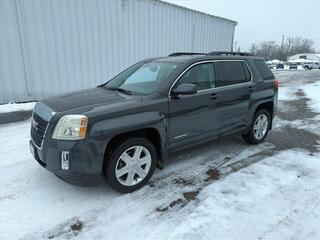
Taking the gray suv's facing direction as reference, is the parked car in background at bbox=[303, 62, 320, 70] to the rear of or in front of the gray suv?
to the rear

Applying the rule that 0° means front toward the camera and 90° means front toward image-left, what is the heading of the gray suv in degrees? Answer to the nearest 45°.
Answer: approximately 45°
